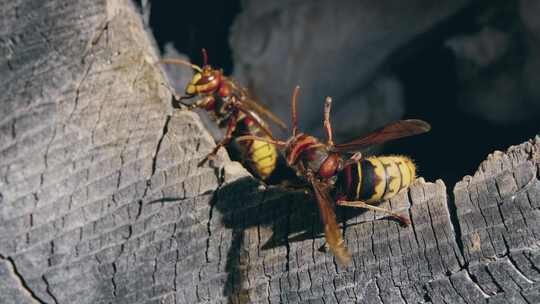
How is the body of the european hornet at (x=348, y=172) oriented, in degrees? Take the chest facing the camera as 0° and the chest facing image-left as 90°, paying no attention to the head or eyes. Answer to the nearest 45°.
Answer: approximately 90°

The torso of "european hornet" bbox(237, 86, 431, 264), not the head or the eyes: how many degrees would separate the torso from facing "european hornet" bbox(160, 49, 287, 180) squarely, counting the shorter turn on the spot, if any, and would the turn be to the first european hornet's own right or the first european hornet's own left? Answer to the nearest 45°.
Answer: approximately 45° to the first european hornet's own right
